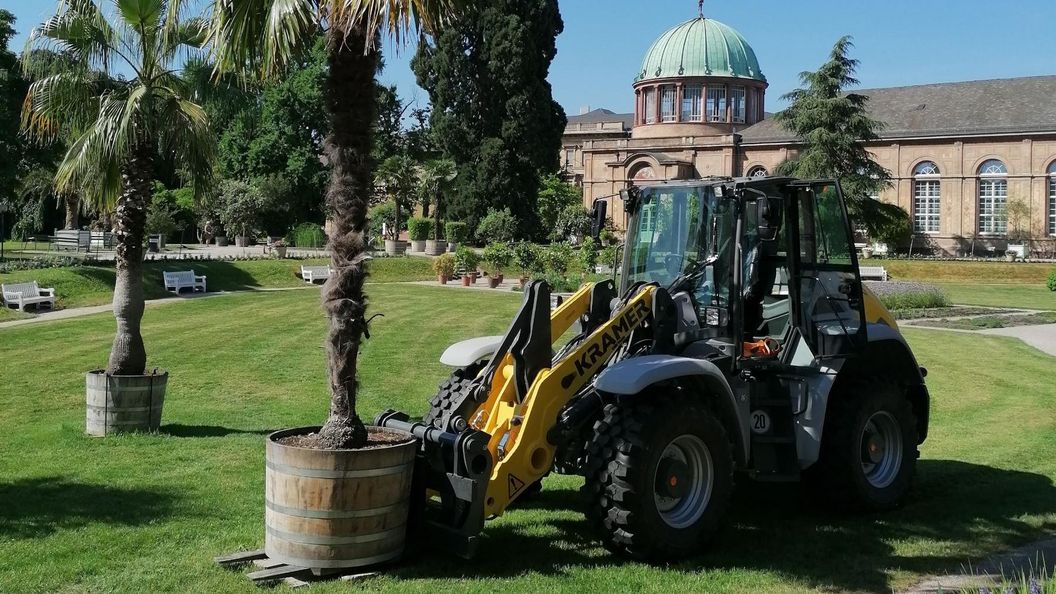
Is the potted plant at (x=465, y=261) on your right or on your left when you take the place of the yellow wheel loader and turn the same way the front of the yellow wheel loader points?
on your right

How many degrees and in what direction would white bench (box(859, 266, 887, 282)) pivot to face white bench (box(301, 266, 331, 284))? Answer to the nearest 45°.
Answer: approximately 90° to its right

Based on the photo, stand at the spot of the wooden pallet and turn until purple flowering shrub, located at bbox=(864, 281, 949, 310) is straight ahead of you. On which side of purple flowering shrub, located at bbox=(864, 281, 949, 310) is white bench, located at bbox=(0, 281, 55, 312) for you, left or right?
left

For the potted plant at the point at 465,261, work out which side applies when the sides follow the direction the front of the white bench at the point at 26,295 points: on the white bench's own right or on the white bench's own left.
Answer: on the white bench's own left

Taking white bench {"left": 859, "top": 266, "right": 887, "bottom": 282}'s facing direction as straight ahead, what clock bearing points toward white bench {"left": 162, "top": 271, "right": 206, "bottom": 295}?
white bench {"left": 162, "top": 271, "right": 206, "bottom": 295} is roughly at 2 o'clock from white bench {"left": 859, "top": 266, "right": 887, "bottom": 282}.

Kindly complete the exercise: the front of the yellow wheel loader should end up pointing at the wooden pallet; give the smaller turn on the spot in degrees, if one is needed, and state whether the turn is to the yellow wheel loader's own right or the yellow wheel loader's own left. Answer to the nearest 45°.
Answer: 0° — it already faces it

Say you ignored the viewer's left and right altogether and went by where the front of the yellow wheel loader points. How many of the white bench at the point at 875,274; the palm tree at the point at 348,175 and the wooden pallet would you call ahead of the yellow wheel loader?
2

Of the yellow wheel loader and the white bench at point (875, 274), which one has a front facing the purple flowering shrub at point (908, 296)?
the white bench

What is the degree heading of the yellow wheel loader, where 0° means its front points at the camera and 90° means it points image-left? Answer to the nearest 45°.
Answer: approximately 45°
